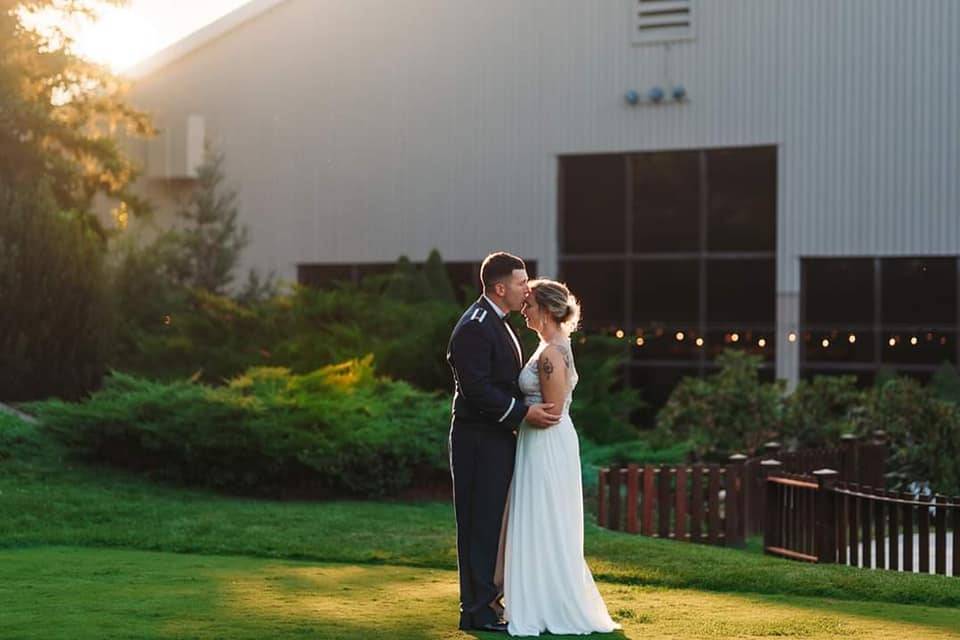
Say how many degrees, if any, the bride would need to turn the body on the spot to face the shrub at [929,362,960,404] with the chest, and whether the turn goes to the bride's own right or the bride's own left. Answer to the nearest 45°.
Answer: approximately 90° to the bride's own right

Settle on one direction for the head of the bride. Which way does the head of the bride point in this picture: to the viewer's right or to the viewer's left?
to the viewer's left

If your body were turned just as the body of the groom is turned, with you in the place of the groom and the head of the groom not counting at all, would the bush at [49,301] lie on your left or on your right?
on your left

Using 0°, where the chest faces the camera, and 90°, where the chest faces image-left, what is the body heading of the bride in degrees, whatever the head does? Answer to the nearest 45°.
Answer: approximately 90°

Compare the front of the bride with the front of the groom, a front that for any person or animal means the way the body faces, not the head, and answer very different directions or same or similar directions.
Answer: very different directions

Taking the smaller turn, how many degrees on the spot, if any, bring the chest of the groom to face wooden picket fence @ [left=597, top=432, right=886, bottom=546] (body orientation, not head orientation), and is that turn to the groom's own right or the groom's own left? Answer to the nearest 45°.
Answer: approximately 90° to the groom's own left

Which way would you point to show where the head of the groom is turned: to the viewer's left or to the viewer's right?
to the viewer's right

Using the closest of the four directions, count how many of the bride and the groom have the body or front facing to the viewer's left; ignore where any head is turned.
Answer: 1

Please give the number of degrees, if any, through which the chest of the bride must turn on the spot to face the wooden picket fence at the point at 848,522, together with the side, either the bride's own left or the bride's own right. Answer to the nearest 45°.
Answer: approximately 135° to the bride's own right

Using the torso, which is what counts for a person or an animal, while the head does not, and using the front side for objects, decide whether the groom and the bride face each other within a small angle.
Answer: yes

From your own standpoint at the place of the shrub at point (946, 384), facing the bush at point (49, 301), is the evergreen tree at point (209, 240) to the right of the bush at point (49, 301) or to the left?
right

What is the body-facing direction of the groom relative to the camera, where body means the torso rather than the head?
to the viewer's right

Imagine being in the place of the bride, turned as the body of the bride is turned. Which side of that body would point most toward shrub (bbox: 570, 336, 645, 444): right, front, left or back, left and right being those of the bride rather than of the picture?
right

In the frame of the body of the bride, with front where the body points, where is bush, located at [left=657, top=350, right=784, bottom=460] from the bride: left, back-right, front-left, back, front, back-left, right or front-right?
right
